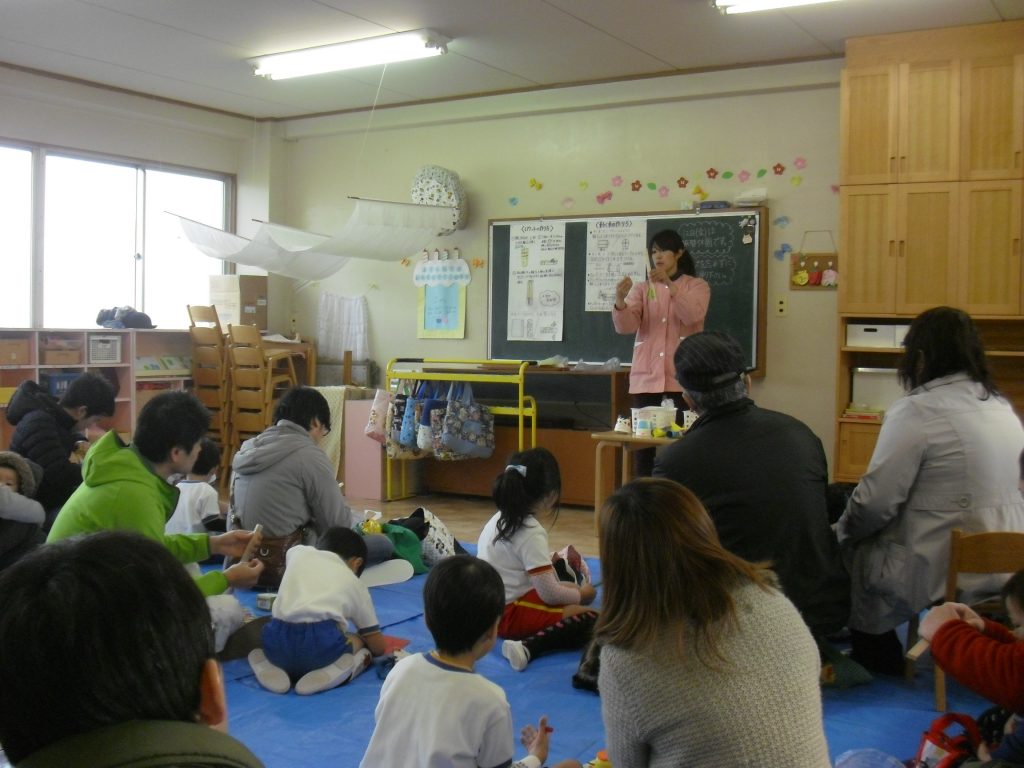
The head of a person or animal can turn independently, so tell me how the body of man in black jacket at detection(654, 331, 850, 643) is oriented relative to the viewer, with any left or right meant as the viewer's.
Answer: facing away from the viewer and to the left of the viewer

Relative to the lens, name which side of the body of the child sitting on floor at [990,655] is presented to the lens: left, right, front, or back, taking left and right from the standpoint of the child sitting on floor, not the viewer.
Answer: left

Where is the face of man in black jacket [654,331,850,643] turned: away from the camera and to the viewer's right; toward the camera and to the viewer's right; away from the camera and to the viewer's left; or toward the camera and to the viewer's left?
away from the camera and to the viewer's left

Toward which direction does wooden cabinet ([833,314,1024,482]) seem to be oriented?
toward the camera

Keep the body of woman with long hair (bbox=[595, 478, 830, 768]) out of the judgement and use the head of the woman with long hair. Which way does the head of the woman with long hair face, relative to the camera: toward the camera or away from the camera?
away from the camera

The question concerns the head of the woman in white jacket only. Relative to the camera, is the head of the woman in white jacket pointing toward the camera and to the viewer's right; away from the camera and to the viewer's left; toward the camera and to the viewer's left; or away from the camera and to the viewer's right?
away from the camera and to the viewer's left

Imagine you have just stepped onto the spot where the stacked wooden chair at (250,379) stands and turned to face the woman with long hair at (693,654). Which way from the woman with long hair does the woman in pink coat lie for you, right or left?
left

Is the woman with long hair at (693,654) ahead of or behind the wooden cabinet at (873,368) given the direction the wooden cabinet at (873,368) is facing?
ahead

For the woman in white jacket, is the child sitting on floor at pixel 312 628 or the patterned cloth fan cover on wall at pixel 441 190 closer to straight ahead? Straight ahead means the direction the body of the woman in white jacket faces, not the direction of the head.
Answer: the patterned cloth fan cover on wall

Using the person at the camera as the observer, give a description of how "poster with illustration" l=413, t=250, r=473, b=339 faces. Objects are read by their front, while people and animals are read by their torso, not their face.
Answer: facing the viewer

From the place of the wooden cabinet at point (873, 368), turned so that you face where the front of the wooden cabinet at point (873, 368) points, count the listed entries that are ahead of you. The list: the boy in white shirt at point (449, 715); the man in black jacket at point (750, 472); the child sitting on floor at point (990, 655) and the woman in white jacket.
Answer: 4
